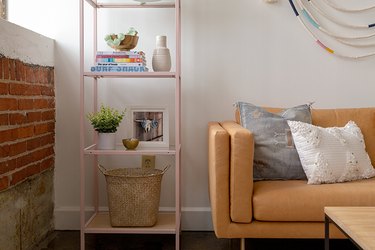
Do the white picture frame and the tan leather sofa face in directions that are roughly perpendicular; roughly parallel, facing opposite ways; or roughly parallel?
roughly parallel

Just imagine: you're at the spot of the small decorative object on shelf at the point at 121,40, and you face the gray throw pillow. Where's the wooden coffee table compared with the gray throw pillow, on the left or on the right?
right

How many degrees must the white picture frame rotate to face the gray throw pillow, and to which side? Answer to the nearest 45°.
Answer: approximately 45° to its left

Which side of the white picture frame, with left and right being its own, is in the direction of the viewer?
front

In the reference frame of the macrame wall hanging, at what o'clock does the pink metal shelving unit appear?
The pink metal shelving unit is roughly at 2 o'clock from the macrame wall hanging.

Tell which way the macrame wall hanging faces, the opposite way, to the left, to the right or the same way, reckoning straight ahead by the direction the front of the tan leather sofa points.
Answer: the same way

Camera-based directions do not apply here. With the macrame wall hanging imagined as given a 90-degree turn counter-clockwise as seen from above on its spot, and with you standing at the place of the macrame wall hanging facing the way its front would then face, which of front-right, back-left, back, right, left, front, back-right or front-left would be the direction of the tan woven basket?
back-right

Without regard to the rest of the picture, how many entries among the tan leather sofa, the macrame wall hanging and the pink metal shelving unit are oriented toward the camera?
3

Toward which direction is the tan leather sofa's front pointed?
toward the camera
